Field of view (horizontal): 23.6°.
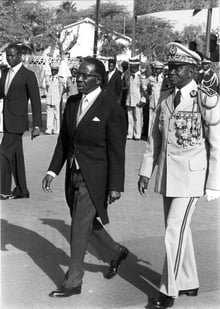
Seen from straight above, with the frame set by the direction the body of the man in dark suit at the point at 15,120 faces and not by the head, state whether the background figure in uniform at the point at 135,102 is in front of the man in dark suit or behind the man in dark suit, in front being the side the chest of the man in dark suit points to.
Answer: behind

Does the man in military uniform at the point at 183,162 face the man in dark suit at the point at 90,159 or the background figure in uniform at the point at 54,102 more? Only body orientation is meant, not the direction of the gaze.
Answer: the man in dark suit

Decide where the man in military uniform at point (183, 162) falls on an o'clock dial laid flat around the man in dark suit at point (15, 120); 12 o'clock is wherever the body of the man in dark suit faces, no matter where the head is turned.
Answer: The man in military uniform is roughly at 10 o'clock from the man in dark suit.

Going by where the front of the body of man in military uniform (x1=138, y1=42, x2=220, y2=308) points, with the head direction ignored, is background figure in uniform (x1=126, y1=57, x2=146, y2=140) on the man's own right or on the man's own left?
on the man's own right

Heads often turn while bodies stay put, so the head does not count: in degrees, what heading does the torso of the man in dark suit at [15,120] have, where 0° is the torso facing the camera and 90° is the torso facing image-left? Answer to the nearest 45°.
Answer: approximately 45°

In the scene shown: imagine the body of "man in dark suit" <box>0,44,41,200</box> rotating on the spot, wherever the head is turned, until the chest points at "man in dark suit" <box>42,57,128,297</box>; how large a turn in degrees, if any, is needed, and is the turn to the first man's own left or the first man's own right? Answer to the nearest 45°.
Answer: approximately 45° to the first man's own left
